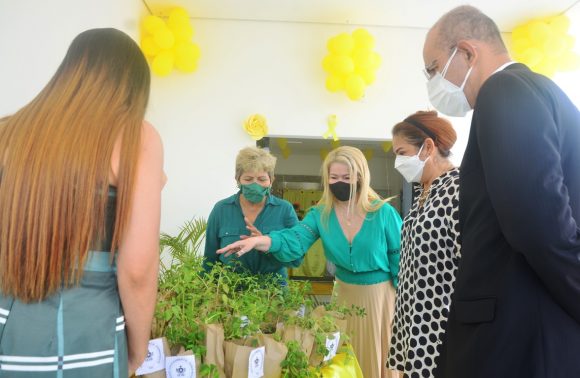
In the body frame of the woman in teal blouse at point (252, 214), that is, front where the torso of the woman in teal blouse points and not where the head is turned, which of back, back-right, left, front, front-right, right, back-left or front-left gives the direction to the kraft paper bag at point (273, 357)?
front

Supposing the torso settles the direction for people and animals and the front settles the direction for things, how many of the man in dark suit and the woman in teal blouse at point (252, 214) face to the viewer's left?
1

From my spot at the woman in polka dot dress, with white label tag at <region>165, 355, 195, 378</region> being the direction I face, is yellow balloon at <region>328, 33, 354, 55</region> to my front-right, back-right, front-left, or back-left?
back-right

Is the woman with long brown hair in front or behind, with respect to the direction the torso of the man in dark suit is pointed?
in front

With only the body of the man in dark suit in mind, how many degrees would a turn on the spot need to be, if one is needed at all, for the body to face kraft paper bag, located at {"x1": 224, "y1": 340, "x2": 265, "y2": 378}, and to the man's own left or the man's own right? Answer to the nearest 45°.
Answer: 0° — they already face it

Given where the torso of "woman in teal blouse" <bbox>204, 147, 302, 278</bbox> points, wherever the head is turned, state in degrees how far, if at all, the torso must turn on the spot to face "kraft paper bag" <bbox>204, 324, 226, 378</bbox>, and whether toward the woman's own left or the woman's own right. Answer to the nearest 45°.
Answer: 0° — they already face it

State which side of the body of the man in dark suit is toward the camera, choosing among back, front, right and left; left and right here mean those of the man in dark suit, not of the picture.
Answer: left

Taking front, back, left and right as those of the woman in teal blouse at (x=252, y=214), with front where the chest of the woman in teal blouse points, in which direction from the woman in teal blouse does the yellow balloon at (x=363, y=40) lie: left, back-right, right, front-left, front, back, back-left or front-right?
back-left

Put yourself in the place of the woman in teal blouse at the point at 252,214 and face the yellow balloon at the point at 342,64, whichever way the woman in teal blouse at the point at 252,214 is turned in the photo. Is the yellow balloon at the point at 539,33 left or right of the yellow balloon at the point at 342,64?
right

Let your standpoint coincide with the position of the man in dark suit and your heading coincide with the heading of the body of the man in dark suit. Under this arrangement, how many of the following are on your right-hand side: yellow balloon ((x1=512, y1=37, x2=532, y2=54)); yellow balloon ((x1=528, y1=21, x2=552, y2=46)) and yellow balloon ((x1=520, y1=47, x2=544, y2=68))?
3

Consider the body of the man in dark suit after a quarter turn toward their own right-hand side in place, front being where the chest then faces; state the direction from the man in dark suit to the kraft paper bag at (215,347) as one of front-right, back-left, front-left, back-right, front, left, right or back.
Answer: left

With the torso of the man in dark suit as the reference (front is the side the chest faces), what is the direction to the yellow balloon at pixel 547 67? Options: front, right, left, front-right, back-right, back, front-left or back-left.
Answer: right

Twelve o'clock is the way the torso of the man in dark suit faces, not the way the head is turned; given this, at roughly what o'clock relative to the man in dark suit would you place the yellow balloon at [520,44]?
The yellow balloon is roughly at 3 o'clock from the man in dark suit.

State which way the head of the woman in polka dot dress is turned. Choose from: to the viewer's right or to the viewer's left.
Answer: to the viewer's left

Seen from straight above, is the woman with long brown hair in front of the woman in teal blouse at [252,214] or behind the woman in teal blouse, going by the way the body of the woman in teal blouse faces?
in front

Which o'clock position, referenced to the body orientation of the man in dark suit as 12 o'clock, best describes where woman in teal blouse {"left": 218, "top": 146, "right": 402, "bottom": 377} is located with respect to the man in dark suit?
The woman in teal blouse is roughly at 2 o'clock from the man in dark suit.

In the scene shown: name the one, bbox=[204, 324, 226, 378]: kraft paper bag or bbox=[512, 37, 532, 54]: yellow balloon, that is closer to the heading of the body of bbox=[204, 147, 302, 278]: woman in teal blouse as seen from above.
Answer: the kraft paper bag

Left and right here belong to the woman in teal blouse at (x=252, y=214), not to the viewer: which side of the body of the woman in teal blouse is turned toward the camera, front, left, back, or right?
front
